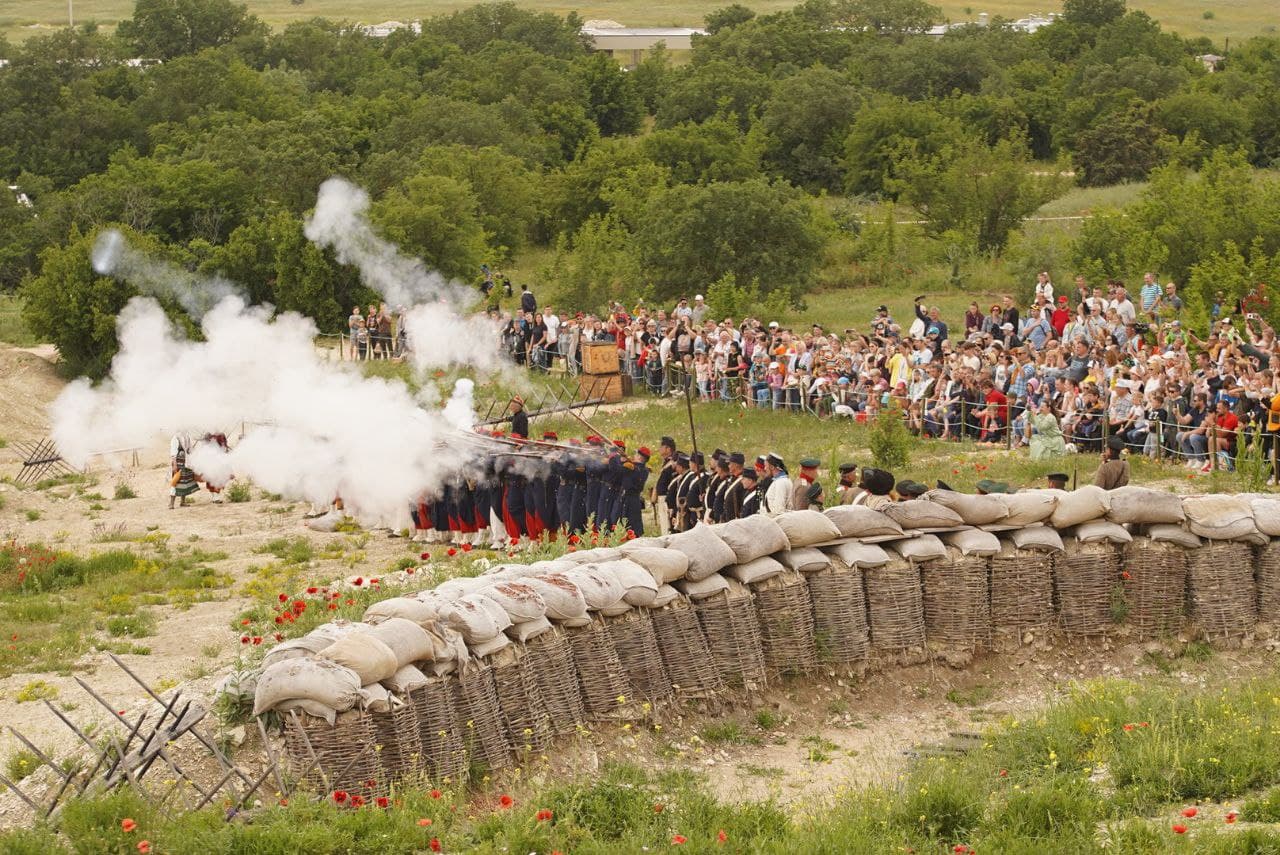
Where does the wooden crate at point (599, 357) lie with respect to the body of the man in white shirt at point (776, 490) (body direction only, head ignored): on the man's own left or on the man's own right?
on the man's own right

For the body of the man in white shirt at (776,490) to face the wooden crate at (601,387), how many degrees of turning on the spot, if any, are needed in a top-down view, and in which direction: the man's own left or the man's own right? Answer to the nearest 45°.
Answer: approximately 90° to the man's own right

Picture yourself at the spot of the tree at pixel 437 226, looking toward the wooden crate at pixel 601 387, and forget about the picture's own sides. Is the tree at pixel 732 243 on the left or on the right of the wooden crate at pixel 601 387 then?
left

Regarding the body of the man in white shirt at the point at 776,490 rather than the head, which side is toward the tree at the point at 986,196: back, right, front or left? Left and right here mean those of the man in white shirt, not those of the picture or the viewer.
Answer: right

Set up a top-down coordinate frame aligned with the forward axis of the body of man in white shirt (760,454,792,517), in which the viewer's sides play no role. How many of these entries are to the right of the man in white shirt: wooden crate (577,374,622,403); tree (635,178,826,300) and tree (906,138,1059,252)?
3

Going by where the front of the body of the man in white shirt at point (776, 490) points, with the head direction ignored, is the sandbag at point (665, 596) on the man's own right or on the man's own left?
on the man's own left

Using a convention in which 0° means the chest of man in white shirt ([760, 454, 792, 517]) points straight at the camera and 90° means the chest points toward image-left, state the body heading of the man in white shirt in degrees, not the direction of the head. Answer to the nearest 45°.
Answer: approximately 90°

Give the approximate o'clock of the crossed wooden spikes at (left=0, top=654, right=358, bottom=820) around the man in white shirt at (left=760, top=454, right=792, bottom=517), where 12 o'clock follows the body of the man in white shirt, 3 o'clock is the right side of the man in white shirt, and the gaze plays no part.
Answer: The crossed wooden spikes is roughly at 10 o'clock from the man in white shirt.

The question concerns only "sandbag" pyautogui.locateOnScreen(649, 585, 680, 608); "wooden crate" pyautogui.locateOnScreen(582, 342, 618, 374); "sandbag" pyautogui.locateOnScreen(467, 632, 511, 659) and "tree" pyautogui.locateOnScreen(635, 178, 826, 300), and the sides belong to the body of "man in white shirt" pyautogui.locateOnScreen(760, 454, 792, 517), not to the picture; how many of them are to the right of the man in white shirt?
2

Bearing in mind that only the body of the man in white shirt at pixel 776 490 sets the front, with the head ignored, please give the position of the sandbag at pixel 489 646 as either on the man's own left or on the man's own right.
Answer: on the man's own left
